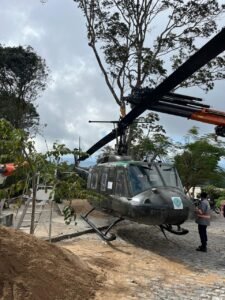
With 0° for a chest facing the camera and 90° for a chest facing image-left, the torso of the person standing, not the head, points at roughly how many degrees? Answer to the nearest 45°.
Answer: approximately 90°

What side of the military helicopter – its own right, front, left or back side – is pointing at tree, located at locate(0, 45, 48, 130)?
back

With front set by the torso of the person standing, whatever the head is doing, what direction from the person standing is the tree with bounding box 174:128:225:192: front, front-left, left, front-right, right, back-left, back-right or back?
right

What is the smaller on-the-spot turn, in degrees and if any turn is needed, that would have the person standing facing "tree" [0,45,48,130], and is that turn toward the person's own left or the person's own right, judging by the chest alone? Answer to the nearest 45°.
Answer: approximately 45° to the person's own right

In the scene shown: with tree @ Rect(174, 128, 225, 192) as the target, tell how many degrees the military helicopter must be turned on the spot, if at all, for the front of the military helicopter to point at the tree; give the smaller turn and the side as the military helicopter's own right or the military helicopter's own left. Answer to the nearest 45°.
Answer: approximately 135° to the military helicopter's own left

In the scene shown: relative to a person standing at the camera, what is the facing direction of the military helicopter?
facing the viewer and to the right of the viewer
